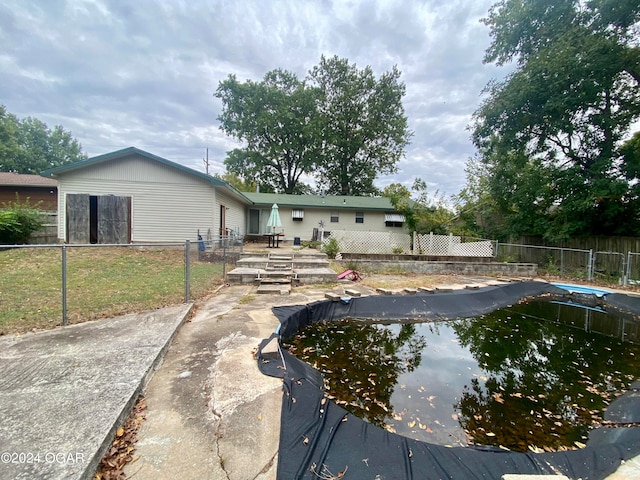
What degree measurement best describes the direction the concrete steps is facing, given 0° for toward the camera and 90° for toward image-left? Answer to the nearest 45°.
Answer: approximately 0°

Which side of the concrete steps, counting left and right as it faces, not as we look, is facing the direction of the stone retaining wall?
left

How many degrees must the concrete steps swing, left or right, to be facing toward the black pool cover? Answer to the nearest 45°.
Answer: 0° — it already faces it

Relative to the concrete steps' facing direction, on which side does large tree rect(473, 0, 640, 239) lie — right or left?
on its left

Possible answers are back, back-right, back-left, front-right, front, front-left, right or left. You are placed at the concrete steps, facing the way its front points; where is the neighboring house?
back-right

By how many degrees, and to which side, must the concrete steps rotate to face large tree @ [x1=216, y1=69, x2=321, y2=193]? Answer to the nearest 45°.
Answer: approximately 180°

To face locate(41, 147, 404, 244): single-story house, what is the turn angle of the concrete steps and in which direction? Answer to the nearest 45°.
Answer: approximately 135° to its right

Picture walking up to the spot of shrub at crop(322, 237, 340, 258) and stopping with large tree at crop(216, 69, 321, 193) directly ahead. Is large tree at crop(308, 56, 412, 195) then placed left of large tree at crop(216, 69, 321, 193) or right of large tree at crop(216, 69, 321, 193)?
right

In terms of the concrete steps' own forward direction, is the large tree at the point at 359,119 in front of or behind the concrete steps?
behind
